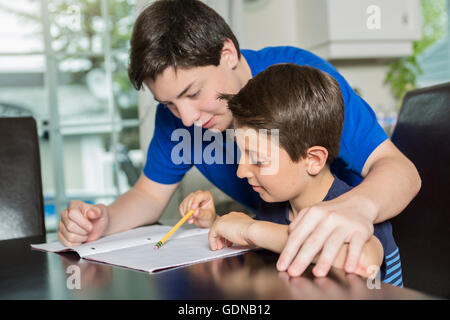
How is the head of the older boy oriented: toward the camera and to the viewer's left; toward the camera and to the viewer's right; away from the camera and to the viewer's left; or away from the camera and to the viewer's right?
toward the camera and to the viewer's left

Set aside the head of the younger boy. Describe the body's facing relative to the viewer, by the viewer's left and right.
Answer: facing the viewer and to the left of the viewer

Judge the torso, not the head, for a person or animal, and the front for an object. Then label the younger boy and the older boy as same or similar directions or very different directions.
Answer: same or similar directions
